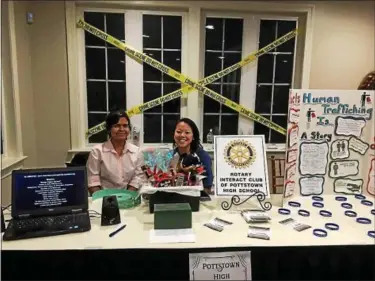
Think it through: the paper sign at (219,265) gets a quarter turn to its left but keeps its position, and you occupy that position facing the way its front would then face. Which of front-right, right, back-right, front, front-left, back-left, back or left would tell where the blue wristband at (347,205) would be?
front-left

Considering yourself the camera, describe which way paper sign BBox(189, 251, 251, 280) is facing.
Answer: facing the viewer

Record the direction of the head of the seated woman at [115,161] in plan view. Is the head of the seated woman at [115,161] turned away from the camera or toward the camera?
toward the camera

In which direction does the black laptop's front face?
toward the camera

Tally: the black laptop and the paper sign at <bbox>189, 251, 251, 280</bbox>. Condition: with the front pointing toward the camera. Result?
2

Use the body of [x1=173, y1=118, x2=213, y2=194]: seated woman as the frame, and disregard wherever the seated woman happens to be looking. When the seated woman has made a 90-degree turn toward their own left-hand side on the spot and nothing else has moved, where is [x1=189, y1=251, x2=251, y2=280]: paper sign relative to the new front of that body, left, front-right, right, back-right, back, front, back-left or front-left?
front-right

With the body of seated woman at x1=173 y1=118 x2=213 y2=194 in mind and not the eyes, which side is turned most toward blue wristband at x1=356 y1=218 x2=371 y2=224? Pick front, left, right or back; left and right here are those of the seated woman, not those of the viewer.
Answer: left

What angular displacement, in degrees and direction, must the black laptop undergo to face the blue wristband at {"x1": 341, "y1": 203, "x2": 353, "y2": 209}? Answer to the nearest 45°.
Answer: approximately 90° to its left

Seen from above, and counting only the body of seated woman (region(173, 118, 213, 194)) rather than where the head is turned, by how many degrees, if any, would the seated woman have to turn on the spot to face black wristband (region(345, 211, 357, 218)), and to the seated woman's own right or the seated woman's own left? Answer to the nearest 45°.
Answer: approximately 90° to the seated woman's own left

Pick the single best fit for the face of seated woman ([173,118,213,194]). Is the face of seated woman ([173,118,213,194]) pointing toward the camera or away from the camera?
toward the camera

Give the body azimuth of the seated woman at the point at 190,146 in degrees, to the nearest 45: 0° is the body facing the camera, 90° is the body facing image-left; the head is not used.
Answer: approximately 45°
